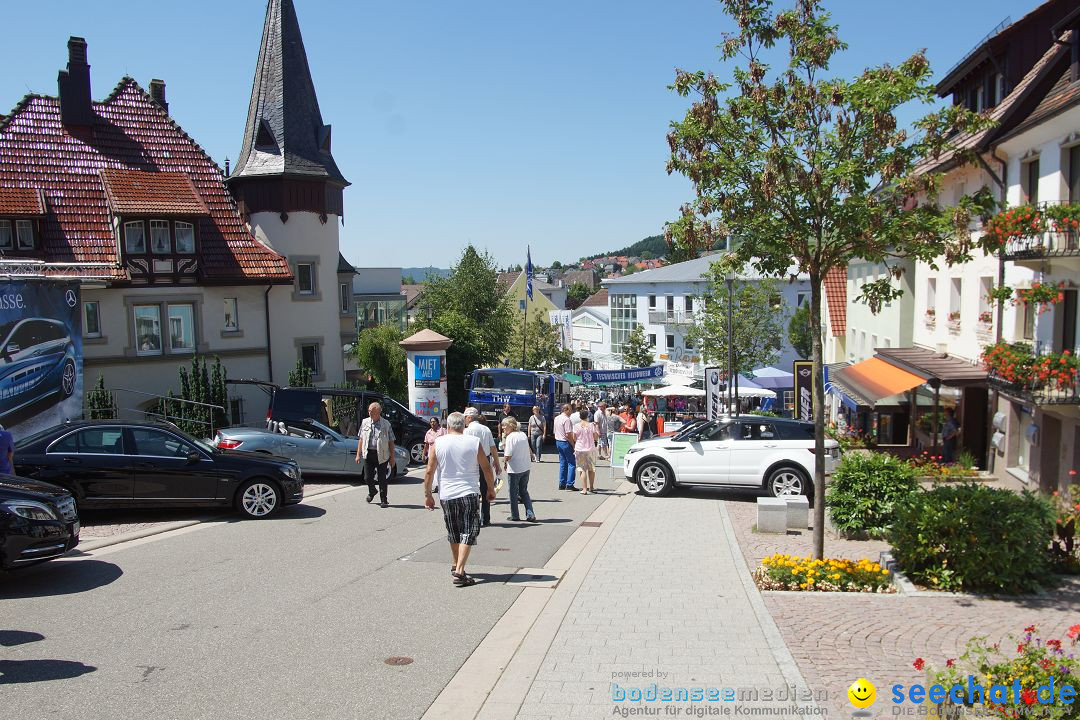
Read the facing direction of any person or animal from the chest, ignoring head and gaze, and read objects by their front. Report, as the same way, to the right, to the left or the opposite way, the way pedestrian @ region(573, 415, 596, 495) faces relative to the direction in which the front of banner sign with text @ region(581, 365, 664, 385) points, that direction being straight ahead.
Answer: the opposite way

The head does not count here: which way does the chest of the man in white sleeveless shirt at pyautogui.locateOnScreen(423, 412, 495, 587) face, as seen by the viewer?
away from the camera

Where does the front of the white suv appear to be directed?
to the viewer's left

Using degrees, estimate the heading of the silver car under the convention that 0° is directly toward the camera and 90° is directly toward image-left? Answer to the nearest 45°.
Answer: approximately 270°

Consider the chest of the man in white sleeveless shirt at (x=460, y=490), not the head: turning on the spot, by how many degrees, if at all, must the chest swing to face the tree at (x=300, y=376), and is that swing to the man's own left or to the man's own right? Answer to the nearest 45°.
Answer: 0° — they already face it

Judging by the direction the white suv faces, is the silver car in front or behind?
in front

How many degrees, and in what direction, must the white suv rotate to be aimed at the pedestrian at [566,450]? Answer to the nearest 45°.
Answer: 0° — it already faces them

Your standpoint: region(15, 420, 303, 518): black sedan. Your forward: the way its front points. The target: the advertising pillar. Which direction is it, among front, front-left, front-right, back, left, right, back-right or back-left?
front-left

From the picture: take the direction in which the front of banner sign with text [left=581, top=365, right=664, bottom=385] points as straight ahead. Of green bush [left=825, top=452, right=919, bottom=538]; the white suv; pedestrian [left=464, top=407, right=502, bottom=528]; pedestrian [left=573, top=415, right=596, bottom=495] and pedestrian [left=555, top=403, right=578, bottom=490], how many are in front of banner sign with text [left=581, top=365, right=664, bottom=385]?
5

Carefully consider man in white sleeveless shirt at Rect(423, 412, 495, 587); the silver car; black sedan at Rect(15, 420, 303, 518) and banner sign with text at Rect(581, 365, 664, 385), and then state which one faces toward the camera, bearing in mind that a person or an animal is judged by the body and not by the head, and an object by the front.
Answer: the banner sign with text

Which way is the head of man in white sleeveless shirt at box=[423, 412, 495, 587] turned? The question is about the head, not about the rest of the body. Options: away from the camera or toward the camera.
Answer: away from the camera

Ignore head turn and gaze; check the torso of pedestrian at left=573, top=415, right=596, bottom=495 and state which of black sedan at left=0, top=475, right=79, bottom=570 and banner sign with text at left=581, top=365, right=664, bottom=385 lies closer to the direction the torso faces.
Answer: the banner sign with text

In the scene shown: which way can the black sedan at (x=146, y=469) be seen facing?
to the viewer's right

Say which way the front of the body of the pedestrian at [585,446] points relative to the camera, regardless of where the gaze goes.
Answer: away from the camera
